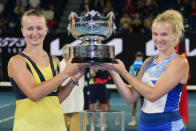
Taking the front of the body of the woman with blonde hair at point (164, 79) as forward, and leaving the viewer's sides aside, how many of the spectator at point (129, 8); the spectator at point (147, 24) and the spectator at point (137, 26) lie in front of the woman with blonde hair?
0

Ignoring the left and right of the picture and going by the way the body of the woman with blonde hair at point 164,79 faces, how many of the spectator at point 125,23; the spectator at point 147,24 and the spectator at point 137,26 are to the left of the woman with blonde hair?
0

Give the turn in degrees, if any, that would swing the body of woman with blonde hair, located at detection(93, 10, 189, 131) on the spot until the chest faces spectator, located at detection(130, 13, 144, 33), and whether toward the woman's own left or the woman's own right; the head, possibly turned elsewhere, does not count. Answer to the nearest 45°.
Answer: approximately 135° to the woman's own right

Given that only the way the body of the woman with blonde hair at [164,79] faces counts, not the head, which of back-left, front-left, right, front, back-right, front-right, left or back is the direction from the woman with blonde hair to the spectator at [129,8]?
back-right

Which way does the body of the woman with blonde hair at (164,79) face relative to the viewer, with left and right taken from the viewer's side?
facing the viewer and to the left of the viewer

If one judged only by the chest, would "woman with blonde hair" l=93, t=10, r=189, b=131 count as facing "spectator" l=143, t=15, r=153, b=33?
no

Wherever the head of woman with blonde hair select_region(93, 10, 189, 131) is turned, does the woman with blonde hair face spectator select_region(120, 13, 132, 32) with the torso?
no

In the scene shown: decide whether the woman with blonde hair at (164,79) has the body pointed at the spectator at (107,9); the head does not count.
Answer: no

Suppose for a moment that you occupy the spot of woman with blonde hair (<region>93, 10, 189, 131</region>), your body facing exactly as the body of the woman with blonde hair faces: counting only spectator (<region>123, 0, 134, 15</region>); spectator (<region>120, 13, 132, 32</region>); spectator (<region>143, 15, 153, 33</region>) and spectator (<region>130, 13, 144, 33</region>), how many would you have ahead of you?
0
